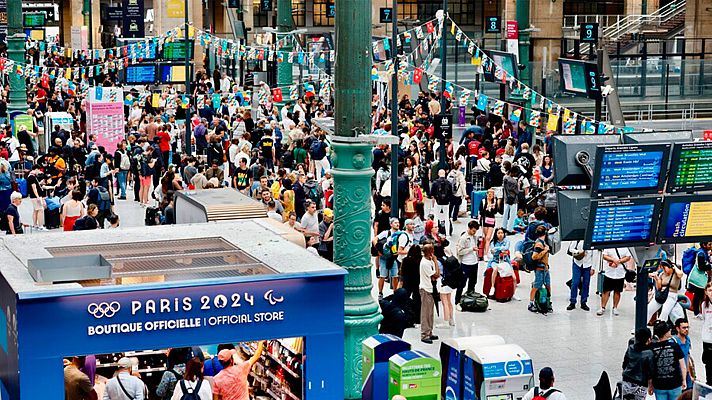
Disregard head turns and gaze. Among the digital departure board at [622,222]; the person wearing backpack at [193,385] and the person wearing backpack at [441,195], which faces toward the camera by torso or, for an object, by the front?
the digital departure board

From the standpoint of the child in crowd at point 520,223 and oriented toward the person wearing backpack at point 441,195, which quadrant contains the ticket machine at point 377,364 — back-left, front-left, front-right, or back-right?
back-left

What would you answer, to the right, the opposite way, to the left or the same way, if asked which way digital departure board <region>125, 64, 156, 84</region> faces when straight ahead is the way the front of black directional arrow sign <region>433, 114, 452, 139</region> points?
the same way

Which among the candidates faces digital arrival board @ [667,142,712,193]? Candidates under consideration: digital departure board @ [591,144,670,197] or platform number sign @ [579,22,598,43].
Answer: the platform number sign

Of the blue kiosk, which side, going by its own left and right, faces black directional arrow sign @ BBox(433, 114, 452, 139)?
back

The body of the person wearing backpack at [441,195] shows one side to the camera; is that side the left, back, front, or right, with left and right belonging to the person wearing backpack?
back

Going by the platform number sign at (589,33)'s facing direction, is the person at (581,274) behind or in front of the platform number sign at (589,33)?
in front

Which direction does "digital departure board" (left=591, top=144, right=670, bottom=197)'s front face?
toward the camera

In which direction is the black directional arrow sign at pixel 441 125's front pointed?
toward the camera

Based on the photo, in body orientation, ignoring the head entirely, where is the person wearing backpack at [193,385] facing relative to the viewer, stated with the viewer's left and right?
facing away from the viewer

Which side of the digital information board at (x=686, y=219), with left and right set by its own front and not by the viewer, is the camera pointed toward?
front

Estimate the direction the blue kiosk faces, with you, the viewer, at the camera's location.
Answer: facing the viewer

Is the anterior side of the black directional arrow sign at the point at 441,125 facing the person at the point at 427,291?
yes

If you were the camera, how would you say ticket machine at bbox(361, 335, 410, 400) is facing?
facing the viewer and to the left of the viewer

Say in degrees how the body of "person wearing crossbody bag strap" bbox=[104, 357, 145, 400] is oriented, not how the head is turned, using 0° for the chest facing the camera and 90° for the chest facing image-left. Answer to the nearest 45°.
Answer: approximately 180°

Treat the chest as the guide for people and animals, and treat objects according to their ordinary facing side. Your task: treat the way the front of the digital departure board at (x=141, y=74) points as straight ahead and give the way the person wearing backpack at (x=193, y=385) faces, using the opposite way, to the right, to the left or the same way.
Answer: the opposite way

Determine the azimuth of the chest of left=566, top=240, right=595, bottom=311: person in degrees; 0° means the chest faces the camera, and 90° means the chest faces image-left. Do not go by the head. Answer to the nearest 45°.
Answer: approximately 0°

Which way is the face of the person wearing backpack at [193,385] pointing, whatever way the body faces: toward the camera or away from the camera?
away from the camera

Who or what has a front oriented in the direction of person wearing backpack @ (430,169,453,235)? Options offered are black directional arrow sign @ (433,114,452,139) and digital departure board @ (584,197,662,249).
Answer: the black directional arrow sign
